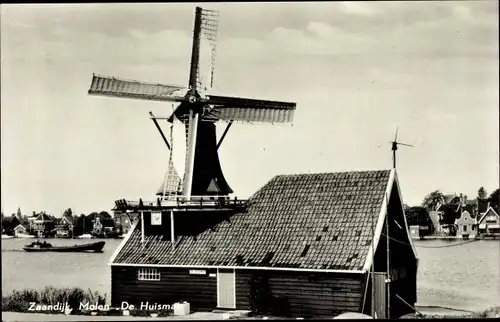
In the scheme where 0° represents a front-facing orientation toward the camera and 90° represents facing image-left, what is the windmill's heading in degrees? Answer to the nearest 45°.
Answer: approximately 0°

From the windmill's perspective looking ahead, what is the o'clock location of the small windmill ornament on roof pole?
The small windmill ornament on roof pole is roughly at 10 o'clock from the windmill.

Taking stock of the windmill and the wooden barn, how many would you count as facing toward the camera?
2

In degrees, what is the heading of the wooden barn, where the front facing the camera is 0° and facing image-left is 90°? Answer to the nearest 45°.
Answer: approximately 0°
